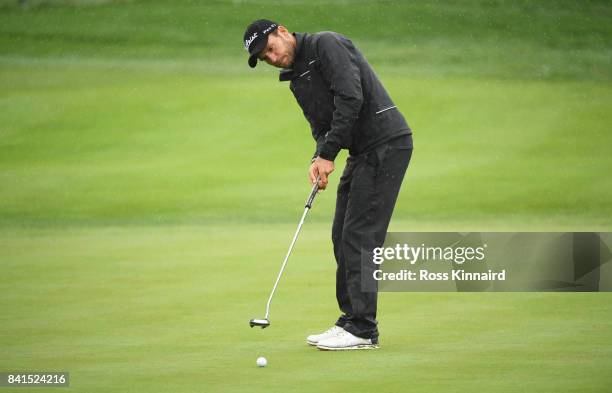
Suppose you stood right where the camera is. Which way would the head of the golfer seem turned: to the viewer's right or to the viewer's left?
to the viewer's left

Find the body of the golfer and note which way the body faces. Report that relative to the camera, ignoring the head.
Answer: to the viewer's left
